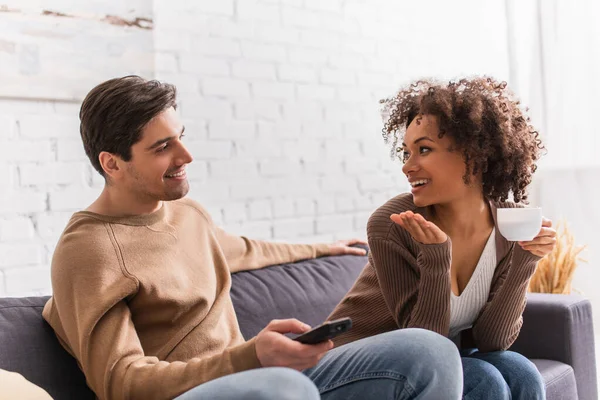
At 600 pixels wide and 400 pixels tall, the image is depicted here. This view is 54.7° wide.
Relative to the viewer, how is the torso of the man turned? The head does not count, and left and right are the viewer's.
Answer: facing the viewer and to the right of the viewer

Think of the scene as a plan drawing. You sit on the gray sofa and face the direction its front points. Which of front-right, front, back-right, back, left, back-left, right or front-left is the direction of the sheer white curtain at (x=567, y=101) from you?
back-left

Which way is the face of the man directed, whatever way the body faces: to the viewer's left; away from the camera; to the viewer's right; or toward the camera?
to the viewer's right

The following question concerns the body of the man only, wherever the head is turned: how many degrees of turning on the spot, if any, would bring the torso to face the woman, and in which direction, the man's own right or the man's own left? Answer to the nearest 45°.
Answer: approximately 45° to the man's own left

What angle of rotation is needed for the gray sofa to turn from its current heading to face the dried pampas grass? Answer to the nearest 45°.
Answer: approximately 135° to its left

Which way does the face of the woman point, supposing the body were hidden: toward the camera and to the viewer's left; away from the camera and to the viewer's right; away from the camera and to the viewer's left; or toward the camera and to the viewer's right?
toward the camera and to the viewer's left

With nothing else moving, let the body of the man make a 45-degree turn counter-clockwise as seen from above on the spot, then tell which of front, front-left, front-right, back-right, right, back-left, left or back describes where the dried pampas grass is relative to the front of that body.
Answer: front-left

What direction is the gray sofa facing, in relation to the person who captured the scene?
facing the viewer

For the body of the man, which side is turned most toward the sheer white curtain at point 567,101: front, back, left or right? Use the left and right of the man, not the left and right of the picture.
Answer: left
